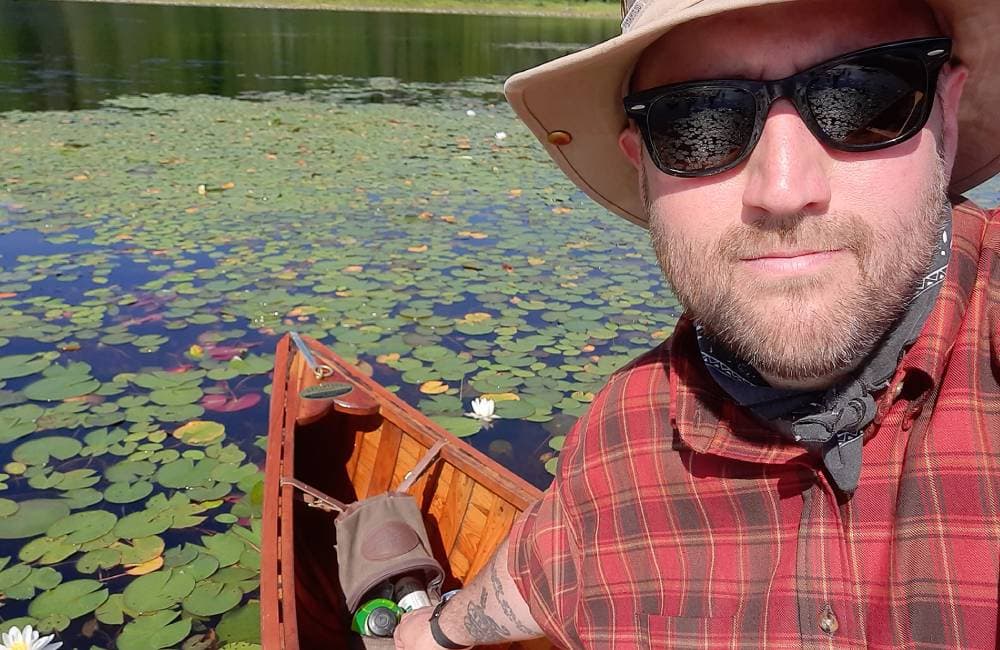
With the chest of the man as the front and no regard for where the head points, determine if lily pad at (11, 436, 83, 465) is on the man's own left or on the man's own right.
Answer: on the man's own right

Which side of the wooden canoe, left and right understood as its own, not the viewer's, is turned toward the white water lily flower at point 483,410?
right

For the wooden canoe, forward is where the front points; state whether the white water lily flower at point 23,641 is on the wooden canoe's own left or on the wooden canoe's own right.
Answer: on the wooden canoe's own left

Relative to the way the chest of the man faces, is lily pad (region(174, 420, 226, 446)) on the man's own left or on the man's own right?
on the man's own right

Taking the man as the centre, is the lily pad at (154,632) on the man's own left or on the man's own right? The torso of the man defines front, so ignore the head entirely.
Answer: on the man's own right

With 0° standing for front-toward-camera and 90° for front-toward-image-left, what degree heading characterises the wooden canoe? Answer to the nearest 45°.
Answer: approximately 135°

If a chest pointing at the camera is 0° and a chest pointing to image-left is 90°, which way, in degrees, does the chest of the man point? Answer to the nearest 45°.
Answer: approximately 0°
